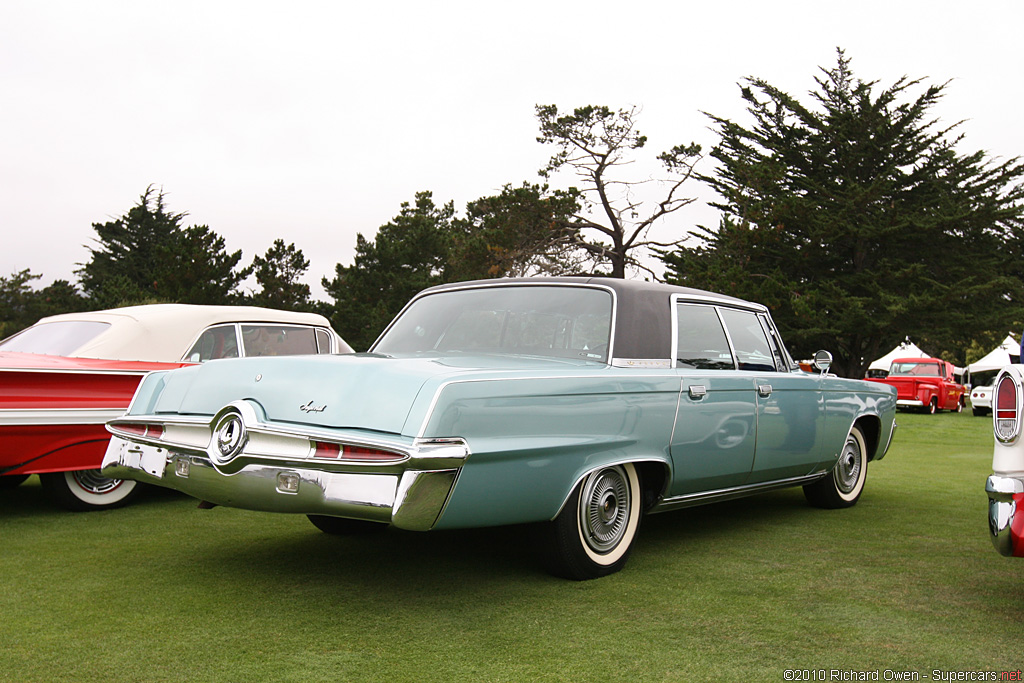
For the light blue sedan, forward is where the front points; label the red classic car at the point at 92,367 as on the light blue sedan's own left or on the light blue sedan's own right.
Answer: on the light blue sedan's own left

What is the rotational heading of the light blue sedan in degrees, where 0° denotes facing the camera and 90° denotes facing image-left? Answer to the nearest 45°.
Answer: approximately 225°
